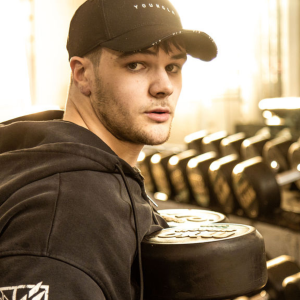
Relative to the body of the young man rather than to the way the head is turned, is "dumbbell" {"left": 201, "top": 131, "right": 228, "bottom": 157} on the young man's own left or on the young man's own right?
on the young man's own left

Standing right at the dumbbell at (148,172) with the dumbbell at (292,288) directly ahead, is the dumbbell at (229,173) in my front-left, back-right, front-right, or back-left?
front-left

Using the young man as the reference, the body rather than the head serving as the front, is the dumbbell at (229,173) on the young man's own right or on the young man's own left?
on the young man's own left

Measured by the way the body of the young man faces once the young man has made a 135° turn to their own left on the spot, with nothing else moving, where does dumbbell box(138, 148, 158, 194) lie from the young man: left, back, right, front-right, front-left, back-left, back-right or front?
front-right

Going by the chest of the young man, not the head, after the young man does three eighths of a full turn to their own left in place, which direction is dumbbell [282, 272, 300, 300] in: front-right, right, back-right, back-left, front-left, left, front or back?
right

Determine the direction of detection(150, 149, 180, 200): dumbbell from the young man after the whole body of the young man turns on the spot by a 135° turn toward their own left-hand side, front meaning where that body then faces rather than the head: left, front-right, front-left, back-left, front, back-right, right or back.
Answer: front-right

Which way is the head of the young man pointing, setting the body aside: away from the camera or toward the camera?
toward the camera

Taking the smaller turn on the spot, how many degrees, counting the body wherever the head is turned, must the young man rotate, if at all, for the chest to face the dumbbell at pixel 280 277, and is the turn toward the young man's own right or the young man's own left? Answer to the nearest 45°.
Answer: approximately 45° to the young man's own left
